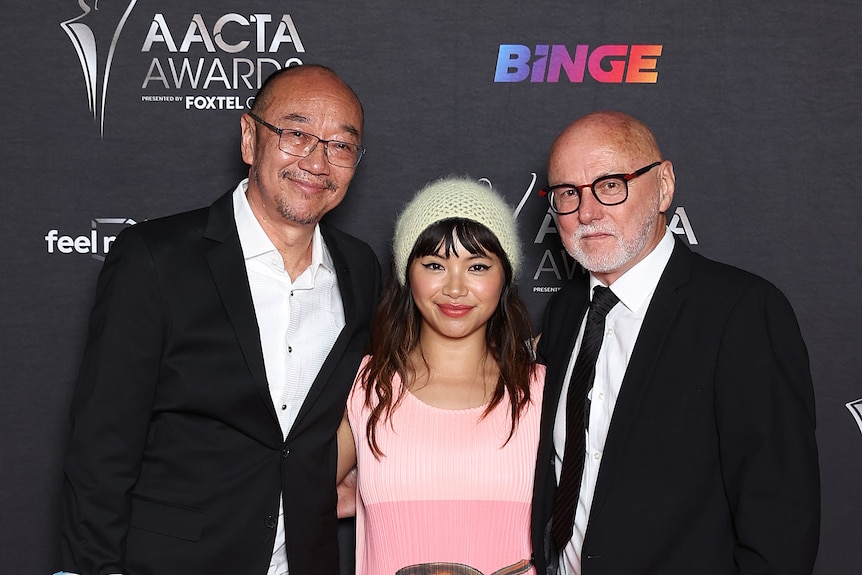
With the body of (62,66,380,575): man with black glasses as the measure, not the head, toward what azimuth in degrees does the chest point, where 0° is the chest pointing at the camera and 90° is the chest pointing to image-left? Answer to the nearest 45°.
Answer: approximately 315°

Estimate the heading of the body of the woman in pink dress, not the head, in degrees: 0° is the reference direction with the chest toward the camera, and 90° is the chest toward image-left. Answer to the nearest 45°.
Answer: approximately 0°

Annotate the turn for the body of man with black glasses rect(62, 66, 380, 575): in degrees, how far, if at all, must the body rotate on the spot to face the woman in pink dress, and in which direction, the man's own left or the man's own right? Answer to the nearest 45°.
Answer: approximately 45° to the man's own left

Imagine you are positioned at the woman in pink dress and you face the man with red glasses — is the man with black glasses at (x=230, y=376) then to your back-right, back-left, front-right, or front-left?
back-right

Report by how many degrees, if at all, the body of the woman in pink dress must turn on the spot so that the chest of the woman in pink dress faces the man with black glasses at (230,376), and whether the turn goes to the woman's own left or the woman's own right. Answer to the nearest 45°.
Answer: approximately 90° to the woman's own right
